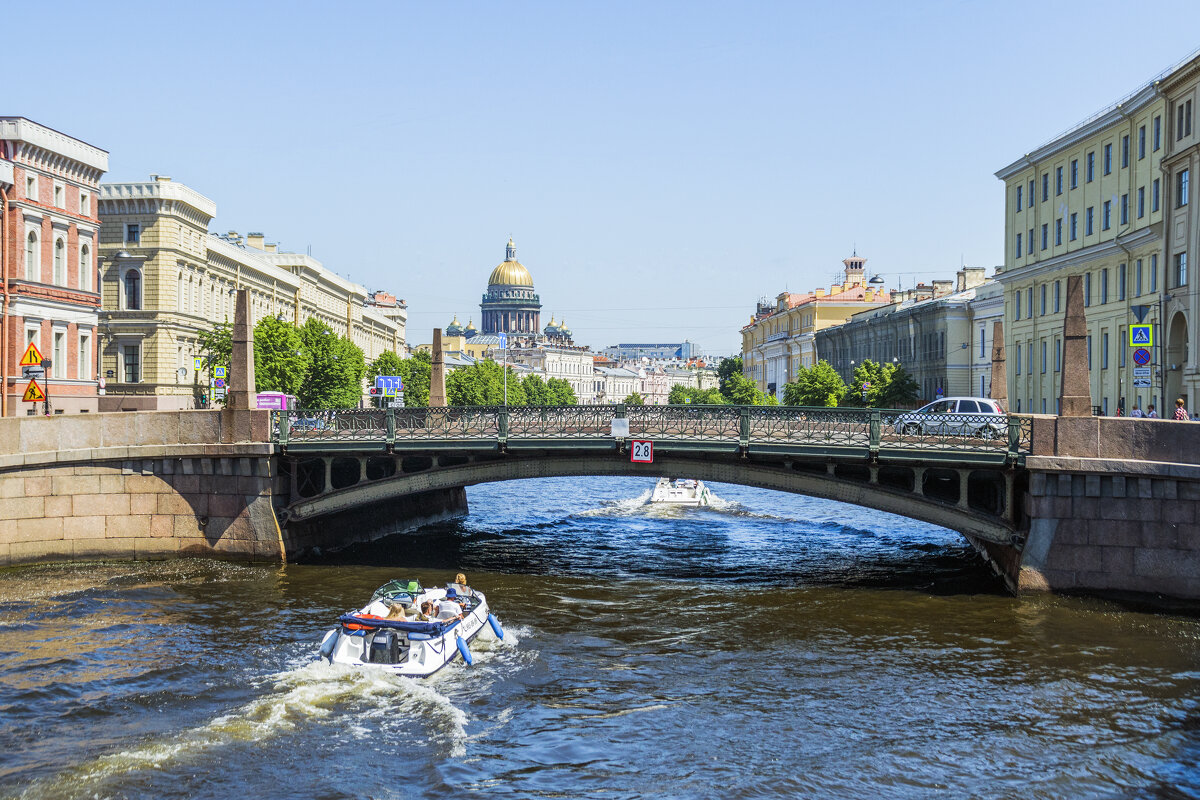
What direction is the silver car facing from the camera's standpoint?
to the viewer's left

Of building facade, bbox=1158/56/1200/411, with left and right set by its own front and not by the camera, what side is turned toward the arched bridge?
front

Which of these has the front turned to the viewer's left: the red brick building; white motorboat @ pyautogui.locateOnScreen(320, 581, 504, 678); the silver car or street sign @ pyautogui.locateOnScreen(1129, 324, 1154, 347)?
the silver car

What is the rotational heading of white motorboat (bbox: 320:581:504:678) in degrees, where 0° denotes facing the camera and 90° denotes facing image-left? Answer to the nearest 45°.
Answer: approximately 225°

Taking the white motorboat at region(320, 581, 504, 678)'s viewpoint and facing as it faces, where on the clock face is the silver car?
The silver car is roughly at 1 o'clock from the white motorboat.

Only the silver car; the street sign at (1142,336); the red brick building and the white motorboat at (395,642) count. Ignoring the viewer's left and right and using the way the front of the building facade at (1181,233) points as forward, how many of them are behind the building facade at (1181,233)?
0

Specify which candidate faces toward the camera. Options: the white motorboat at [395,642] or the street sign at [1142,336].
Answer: the street sign

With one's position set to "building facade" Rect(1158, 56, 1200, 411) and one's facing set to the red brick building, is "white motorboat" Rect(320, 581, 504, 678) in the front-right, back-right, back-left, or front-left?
front-left

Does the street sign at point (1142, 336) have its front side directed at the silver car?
no

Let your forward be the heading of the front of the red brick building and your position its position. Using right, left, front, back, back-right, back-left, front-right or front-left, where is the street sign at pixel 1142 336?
front

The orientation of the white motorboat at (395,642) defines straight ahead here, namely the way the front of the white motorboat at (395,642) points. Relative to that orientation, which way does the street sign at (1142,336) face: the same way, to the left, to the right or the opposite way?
the opposite way

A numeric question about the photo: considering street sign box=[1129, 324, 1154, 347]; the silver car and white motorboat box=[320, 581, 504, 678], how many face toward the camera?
1

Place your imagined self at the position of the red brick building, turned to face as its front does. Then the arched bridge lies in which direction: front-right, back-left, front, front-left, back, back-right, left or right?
front

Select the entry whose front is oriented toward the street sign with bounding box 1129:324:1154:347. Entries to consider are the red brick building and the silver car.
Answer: the red brick building

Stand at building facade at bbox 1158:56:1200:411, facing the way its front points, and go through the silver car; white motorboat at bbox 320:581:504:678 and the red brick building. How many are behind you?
0

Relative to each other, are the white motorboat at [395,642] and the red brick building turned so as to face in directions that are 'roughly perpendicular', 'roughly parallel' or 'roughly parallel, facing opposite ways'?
roughly perpendicular

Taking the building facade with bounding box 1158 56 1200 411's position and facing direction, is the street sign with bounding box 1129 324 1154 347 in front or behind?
in front

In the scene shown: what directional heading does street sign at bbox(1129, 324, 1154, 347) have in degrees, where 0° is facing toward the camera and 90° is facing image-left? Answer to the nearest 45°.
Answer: approximately 0°
